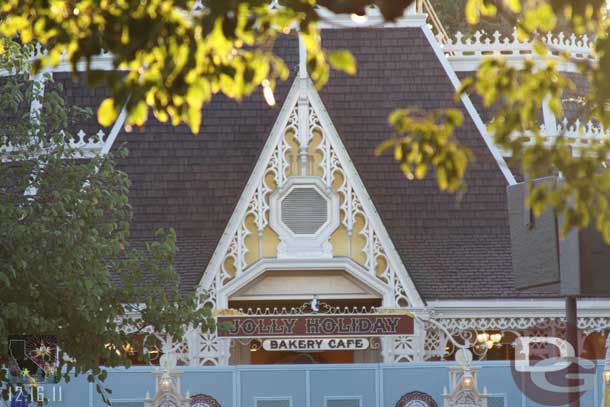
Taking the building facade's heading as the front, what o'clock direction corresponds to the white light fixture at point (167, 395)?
The white light fixture is roughly at 1 o'clock from the building facade.

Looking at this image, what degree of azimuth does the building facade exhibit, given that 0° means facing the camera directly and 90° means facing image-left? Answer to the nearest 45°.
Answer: approximately 0°

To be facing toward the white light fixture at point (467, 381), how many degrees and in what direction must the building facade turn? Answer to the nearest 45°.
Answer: approximately 45° to its left
